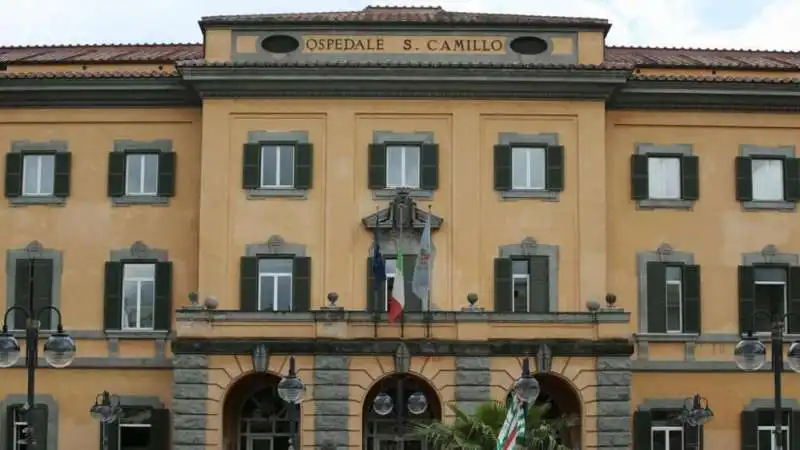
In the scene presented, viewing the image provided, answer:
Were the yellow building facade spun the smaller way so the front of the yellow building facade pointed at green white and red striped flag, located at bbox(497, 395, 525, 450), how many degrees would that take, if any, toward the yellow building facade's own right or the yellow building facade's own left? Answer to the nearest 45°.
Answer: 0° — it already faces it

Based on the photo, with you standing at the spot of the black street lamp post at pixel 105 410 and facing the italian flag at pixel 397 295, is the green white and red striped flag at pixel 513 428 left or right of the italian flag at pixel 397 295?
right

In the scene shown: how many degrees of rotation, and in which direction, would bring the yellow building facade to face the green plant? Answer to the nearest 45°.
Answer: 0° — it already faces it

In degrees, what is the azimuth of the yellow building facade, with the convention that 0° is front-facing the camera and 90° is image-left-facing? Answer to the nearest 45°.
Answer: approximately 0°
